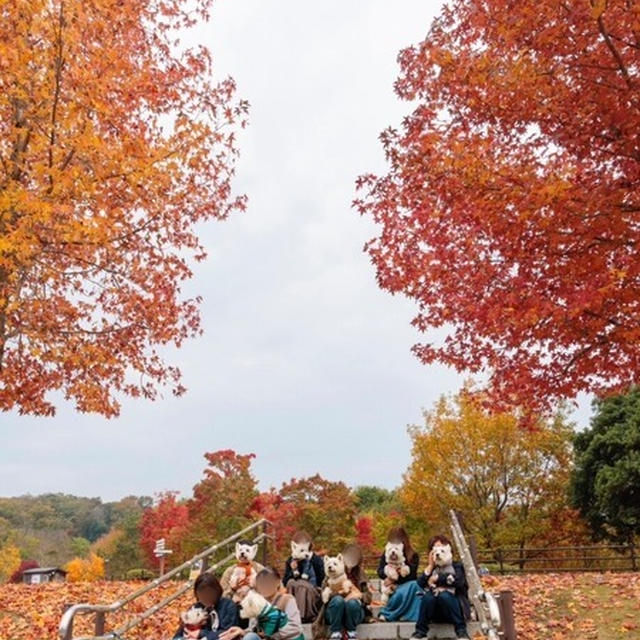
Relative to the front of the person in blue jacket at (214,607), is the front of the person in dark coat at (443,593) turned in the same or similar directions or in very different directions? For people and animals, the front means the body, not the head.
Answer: same or similar directions

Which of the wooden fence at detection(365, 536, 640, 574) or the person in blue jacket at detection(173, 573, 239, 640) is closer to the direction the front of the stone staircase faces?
the person in blue jacket

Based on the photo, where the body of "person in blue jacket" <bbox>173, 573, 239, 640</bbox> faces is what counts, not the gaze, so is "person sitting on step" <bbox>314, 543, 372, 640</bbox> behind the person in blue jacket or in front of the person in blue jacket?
behind

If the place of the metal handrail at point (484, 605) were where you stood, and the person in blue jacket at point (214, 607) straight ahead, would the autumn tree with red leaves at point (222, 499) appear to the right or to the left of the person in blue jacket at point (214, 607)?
right

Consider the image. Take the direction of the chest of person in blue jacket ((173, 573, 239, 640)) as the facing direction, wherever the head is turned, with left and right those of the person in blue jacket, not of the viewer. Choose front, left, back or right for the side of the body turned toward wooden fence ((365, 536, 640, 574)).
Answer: back

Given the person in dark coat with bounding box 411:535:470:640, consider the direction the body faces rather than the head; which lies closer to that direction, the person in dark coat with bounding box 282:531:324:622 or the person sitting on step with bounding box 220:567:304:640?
the person sitting on step

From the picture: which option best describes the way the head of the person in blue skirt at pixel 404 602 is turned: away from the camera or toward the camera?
toward the camera

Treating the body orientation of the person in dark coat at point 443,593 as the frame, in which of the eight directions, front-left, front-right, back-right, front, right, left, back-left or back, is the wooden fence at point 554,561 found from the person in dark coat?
back

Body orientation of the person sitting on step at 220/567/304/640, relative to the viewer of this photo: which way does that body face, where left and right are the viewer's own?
facing the viewer and to the left of the viewer

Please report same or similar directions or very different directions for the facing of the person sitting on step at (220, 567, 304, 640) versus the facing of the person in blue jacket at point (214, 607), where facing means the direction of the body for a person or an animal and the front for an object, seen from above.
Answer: same or similar directions

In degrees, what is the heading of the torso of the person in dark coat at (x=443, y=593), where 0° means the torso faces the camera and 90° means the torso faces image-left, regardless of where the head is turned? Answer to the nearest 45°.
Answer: approximately 0°

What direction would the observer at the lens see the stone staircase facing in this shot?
facing the viewer
